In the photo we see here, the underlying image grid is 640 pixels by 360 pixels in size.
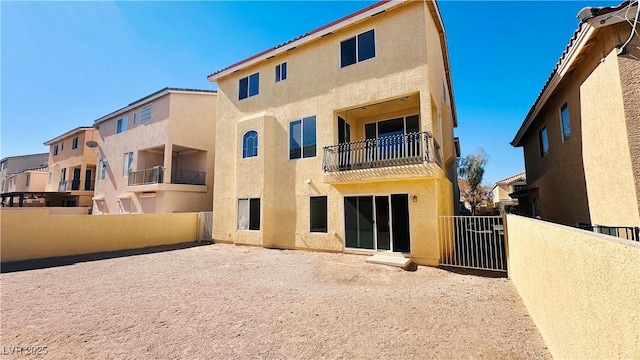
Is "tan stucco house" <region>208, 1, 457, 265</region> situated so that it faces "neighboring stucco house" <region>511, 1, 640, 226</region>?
no

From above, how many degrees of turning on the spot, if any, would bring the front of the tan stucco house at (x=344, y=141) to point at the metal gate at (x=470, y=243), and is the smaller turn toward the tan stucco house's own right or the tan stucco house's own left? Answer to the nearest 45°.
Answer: approximately 90° to the tan stucco house's own right

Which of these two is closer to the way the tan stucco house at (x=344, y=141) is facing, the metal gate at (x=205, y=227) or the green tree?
the green tree

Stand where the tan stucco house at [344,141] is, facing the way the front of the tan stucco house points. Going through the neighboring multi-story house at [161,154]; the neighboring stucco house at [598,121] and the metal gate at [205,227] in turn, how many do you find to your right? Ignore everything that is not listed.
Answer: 1

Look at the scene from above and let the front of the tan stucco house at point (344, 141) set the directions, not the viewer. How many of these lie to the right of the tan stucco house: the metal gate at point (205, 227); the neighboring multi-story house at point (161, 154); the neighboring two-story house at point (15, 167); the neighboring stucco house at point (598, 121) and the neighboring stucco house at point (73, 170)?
1

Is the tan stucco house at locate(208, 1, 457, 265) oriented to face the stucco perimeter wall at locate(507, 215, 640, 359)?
no

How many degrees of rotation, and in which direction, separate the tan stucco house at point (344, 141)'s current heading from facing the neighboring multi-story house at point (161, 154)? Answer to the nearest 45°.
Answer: approximately 90° to its left

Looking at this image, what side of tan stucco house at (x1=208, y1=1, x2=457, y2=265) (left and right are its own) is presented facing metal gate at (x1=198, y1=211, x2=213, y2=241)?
left

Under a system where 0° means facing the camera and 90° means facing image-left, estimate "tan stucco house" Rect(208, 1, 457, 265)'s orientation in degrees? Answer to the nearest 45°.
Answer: approximately 225°

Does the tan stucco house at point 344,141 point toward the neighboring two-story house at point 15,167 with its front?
no

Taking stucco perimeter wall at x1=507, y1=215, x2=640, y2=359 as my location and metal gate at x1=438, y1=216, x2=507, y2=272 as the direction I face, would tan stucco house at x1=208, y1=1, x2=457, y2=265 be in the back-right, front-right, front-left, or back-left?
front-left

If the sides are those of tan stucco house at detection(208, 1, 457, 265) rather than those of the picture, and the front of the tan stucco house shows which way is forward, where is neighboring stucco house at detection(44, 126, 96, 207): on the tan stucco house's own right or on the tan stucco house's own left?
on the tan stucco house's own left
